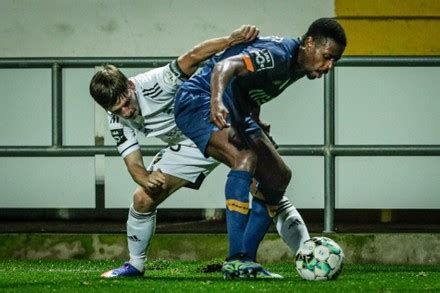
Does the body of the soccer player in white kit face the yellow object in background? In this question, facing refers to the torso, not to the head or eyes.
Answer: no

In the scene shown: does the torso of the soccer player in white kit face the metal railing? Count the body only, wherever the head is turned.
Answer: no

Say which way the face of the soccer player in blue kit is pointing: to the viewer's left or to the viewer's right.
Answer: to the viewer's right
